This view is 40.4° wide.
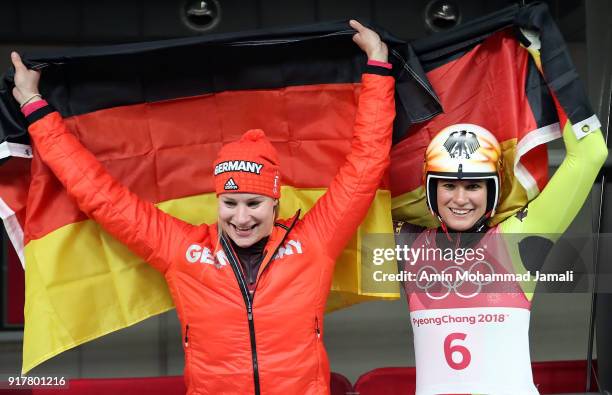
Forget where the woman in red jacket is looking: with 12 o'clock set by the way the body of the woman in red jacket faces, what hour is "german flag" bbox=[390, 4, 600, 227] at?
The german flag is roughly at 9 o'clock from the woman in red jacket.

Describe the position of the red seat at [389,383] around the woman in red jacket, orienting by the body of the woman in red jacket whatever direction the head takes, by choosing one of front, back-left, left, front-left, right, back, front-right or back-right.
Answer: back-left

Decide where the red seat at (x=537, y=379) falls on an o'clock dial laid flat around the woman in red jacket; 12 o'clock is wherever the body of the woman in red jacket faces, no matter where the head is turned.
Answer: The red seat is roughly at 8 o'clock from the woman in red jacket.

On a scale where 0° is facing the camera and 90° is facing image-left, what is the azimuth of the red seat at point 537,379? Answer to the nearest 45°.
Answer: approximately 0°

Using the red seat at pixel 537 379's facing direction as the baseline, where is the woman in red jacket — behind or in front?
in front

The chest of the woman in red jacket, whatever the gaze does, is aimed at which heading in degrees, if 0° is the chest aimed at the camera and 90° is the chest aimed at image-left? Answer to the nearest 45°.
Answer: approximately 0°

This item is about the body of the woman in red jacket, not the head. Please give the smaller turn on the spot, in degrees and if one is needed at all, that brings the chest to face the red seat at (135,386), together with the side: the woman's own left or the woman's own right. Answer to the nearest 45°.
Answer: approximately 135° to the woman's own right

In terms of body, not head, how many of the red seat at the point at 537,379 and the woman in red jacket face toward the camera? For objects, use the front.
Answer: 2

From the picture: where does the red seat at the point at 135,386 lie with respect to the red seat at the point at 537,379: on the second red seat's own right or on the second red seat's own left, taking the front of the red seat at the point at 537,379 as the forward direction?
on the second red seat's own right
